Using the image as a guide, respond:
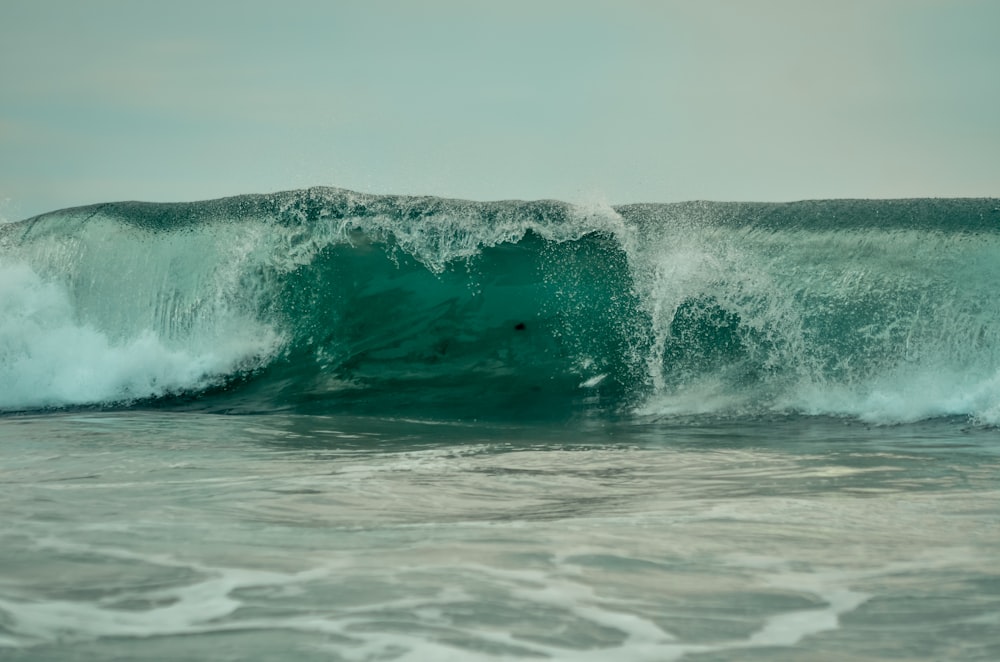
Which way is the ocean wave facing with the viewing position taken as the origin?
facing the viewer
